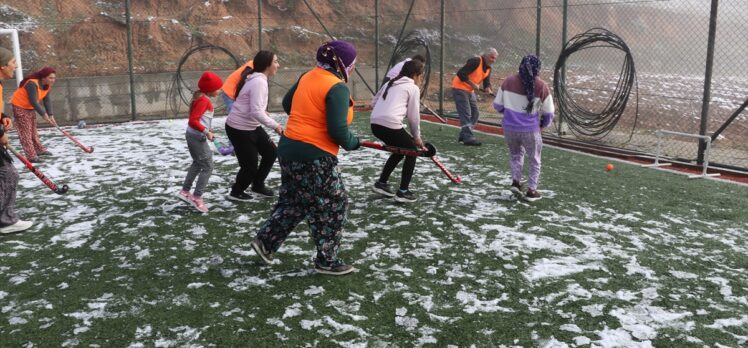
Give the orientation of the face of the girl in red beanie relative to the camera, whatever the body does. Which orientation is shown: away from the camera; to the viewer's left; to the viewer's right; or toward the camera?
to the viewer's right

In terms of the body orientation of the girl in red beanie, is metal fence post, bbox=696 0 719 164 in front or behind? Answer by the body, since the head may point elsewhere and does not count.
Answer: in front

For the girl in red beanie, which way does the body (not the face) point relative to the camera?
to the viewer's right

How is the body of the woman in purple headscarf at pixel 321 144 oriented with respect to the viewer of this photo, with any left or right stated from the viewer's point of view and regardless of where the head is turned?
facing away from the viewer and to the right of the viewer

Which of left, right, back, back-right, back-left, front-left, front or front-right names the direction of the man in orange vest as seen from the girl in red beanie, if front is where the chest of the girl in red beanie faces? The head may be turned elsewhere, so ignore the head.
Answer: front-left

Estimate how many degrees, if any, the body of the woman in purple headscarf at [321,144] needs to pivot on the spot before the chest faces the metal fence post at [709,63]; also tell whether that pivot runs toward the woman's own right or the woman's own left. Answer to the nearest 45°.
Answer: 0° — they already face it

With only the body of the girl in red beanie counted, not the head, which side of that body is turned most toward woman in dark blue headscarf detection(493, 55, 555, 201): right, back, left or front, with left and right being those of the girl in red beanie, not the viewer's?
front

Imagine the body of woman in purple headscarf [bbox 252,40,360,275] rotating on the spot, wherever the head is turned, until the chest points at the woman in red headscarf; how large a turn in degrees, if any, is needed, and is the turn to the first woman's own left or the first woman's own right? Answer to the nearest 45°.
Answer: approximately 90° to the first woman's own left

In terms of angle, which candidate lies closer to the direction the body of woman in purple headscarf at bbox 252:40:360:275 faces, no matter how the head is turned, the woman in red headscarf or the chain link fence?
the chain link fence

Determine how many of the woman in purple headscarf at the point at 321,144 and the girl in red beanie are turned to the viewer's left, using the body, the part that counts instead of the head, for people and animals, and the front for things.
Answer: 0

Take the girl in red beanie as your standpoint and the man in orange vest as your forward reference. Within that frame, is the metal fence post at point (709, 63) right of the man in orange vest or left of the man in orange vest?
right

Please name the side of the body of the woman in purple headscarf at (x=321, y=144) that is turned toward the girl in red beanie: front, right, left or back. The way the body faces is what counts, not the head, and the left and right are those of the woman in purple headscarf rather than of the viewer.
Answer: left
